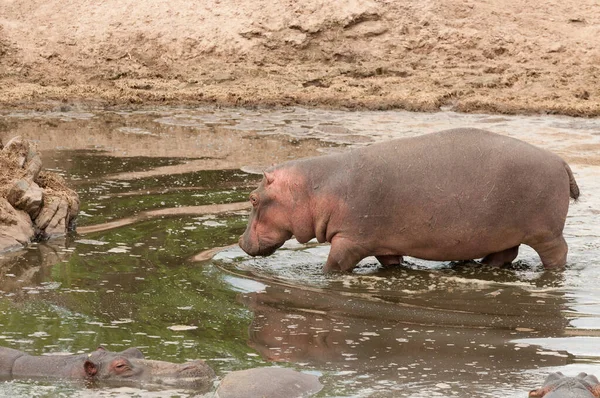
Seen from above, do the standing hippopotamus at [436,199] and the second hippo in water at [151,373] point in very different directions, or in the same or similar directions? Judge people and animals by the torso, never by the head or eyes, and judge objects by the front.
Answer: very different directions

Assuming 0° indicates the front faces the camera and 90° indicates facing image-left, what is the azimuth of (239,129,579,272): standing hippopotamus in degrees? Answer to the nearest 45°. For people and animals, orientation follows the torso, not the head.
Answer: approximately 90°

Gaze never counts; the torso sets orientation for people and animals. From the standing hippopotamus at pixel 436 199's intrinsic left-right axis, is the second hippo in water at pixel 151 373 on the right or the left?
on its left

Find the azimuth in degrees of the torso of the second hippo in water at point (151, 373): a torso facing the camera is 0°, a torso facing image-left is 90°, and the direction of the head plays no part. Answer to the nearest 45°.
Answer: approximately 270°

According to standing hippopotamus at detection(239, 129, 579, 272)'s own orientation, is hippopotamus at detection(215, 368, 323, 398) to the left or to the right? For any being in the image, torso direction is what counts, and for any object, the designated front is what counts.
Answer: on its left

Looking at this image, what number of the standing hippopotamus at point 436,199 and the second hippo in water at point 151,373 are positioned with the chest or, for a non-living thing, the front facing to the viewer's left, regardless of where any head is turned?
1
